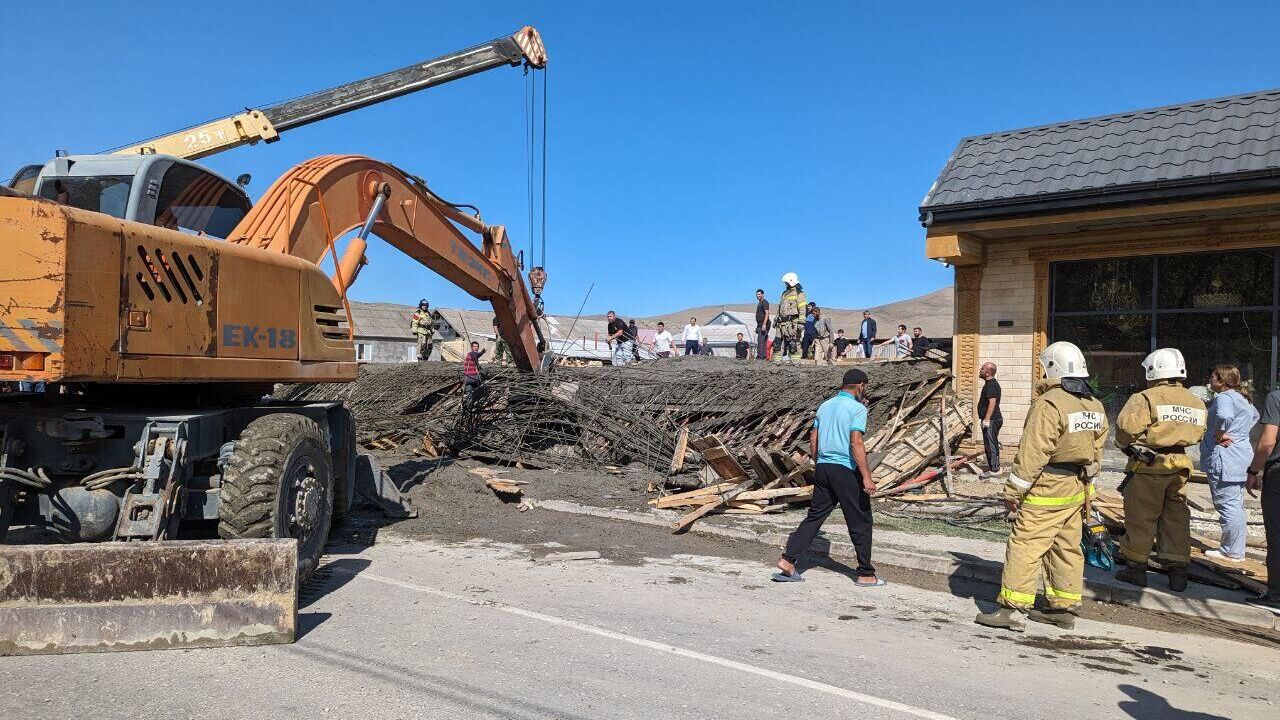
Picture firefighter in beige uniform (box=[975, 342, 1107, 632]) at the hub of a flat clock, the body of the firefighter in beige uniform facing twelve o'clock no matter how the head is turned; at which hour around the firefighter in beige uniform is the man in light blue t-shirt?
The man in light blue t-shirt is roughly at 11 o'clock from the firefighter in beige uniform.

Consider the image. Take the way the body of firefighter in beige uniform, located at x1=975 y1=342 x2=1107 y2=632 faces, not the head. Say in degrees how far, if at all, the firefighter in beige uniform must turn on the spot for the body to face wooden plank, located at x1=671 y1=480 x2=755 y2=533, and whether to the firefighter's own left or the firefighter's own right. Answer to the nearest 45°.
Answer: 0° — they already face it

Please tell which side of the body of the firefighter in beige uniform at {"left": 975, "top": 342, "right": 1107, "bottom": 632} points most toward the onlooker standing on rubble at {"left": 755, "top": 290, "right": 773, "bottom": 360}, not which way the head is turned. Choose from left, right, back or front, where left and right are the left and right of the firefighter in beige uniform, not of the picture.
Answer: front

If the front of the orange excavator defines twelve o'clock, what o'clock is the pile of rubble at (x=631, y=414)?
The pile of rubble is roughly at 12 o'clock from the orange excavator.

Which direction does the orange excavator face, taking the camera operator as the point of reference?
facing away from the viewer and to the right of the viewer

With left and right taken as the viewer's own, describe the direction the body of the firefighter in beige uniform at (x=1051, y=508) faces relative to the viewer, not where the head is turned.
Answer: facing away from the viewer and to the left of the viewer

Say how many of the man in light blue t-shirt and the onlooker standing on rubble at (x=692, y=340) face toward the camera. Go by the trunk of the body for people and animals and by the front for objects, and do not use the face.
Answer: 1

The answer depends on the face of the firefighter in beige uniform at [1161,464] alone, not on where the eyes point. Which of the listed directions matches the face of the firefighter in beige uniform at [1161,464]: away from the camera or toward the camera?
away from the camera

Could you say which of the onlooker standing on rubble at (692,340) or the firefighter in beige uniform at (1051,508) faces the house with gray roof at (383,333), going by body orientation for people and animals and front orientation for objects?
the firefighter in beige uniform

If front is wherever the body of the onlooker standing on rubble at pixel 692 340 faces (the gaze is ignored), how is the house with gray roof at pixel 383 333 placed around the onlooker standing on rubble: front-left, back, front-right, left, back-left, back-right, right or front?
back-right

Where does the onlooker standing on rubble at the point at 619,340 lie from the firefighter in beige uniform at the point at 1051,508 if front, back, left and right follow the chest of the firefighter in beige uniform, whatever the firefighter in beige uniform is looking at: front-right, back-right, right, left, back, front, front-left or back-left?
front

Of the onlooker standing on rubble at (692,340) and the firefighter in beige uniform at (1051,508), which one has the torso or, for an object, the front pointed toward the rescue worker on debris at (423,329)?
the firefighter in beige uniform

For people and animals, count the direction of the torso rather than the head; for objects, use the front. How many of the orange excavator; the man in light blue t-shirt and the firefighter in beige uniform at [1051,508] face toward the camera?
0

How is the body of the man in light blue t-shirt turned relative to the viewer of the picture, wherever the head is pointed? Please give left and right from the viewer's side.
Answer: facing away from the viewer and to the right of the viewer

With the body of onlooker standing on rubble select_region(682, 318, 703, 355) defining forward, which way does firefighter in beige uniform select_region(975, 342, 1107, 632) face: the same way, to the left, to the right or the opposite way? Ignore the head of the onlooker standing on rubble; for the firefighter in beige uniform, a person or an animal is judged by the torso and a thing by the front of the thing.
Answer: the opposite way

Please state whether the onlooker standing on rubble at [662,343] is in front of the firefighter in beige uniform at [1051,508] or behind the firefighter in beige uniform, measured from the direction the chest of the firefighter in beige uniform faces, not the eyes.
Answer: in front

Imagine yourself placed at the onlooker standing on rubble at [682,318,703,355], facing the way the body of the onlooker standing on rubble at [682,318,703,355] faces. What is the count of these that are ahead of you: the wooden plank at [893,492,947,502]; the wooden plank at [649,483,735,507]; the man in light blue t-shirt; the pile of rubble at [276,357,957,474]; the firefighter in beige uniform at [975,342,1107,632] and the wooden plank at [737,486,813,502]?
6

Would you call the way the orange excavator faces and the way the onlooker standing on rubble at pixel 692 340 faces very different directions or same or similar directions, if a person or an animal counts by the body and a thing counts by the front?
very different directions

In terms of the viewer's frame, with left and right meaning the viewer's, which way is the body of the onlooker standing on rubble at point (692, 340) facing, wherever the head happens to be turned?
facing the viewer

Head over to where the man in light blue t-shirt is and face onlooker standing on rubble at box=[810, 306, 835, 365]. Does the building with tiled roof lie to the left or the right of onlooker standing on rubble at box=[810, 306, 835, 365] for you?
right
